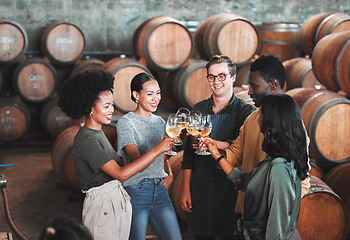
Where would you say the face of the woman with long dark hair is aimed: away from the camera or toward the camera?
away from the camera

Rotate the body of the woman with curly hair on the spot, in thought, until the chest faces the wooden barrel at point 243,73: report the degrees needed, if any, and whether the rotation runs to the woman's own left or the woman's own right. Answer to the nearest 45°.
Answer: approximately 45° to the woman's own left

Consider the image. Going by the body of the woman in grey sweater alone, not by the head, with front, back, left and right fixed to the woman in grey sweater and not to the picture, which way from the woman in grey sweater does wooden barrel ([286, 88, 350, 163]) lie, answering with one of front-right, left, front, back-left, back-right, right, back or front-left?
left

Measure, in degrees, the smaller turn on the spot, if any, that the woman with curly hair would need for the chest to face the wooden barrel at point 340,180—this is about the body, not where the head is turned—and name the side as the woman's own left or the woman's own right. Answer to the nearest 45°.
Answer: approximately 45° to the woman's own left

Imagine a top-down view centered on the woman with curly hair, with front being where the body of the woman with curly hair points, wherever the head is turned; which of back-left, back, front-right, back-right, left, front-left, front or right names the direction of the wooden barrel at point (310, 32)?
front-left

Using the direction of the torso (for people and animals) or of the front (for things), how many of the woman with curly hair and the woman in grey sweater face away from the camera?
0

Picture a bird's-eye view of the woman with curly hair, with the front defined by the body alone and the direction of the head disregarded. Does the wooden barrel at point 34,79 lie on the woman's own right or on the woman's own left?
on the woman's own left

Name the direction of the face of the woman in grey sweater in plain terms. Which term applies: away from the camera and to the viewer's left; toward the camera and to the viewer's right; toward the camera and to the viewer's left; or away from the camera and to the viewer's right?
toward the camera and to the viewer's right

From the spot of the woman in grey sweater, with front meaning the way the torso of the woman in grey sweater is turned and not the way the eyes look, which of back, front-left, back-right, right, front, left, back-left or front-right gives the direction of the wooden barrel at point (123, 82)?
back-left

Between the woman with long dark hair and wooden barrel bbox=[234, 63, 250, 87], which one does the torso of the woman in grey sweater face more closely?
the woman with long dark hair

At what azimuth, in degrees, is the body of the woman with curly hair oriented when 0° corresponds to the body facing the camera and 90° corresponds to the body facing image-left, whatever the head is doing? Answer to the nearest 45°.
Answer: approximately 270°
